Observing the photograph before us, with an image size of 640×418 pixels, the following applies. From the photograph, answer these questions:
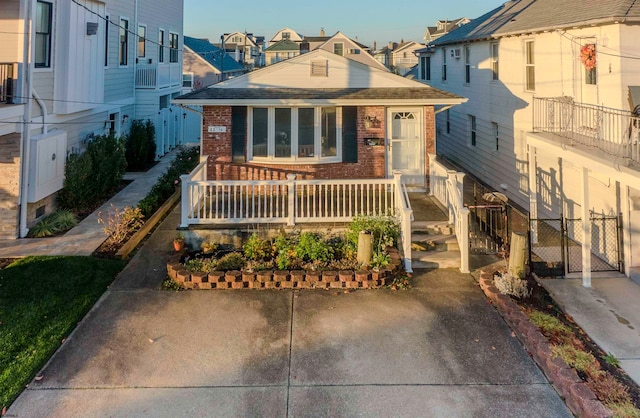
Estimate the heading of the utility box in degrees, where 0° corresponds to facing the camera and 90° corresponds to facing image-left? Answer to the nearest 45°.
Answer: approximately 315°

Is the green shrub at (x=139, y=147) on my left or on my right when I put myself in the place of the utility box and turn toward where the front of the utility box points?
on my left

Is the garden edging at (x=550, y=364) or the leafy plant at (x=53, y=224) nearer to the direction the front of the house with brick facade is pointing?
the garden edging

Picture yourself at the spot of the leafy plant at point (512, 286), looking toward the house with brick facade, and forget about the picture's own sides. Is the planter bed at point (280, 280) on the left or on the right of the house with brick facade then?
left

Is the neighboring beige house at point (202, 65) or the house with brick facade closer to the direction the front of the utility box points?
the house with brick facade
